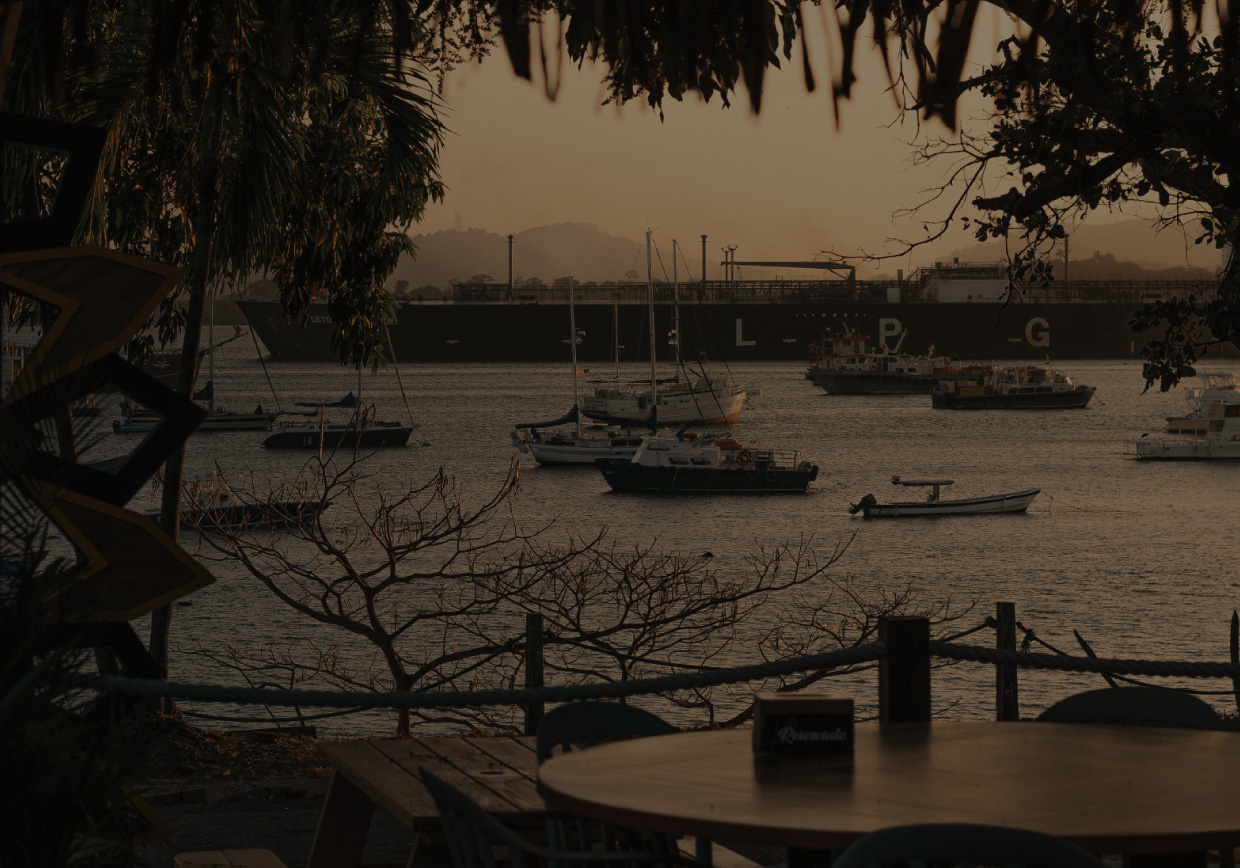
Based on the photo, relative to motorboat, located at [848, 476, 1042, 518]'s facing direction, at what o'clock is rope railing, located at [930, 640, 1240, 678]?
The rope railing is roughly at 3 o'clock from the motorboat.

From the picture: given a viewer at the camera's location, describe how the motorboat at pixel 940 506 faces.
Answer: facing to the right of the viewer

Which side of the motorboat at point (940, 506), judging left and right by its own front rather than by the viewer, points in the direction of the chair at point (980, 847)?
right

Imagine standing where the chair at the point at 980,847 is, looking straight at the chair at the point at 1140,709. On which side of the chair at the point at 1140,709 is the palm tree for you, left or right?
left

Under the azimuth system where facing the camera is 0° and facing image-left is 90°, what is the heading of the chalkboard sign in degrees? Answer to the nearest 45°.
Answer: approximately 0°
